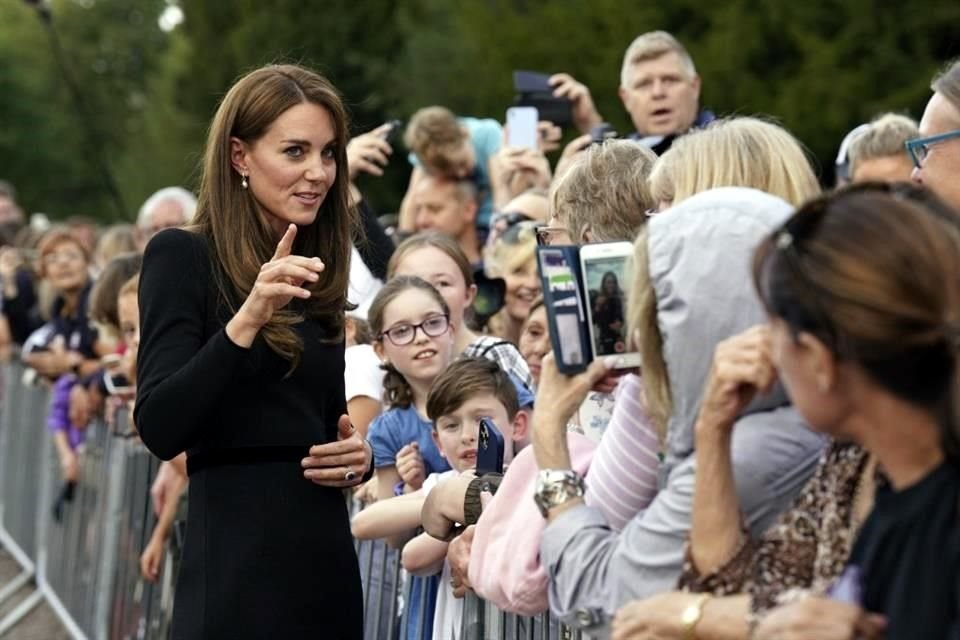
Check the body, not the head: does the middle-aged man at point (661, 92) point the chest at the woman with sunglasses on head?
yes

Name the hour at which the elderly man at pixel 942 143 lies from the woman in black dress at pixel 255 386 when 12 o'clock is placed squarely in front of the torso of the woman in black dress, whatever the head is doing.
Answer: The elderly man is roughly at 11 o'clock from the woman in black dress.

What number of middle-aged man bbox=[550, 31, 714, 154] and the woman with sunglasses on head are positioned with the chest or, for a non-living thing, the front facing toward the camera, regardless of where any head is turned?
1

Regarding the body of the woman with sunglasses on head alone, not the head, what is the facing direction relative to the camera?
to the viewer's left

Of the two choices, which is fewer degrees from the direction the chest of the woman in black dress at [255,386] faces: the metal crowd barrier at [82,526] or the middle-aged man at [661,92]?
the middle-aged man

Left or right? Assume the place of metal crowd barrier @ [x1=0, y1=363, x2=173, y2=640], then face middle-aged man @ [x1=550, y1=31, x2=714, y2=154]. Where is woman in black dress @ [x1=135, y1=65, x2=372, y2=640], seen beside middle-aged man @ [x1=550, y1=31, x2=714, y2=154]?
right

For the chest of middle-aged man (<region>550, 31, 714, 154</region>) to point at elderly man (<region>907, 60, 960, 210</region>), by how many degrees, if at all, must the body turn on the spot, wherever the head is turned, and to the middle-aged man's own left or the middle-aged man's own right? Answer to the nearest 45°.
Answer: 0° — they already face them

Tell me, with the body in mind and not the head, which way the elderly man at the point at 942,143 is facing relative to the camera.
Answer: to the viewer's left
